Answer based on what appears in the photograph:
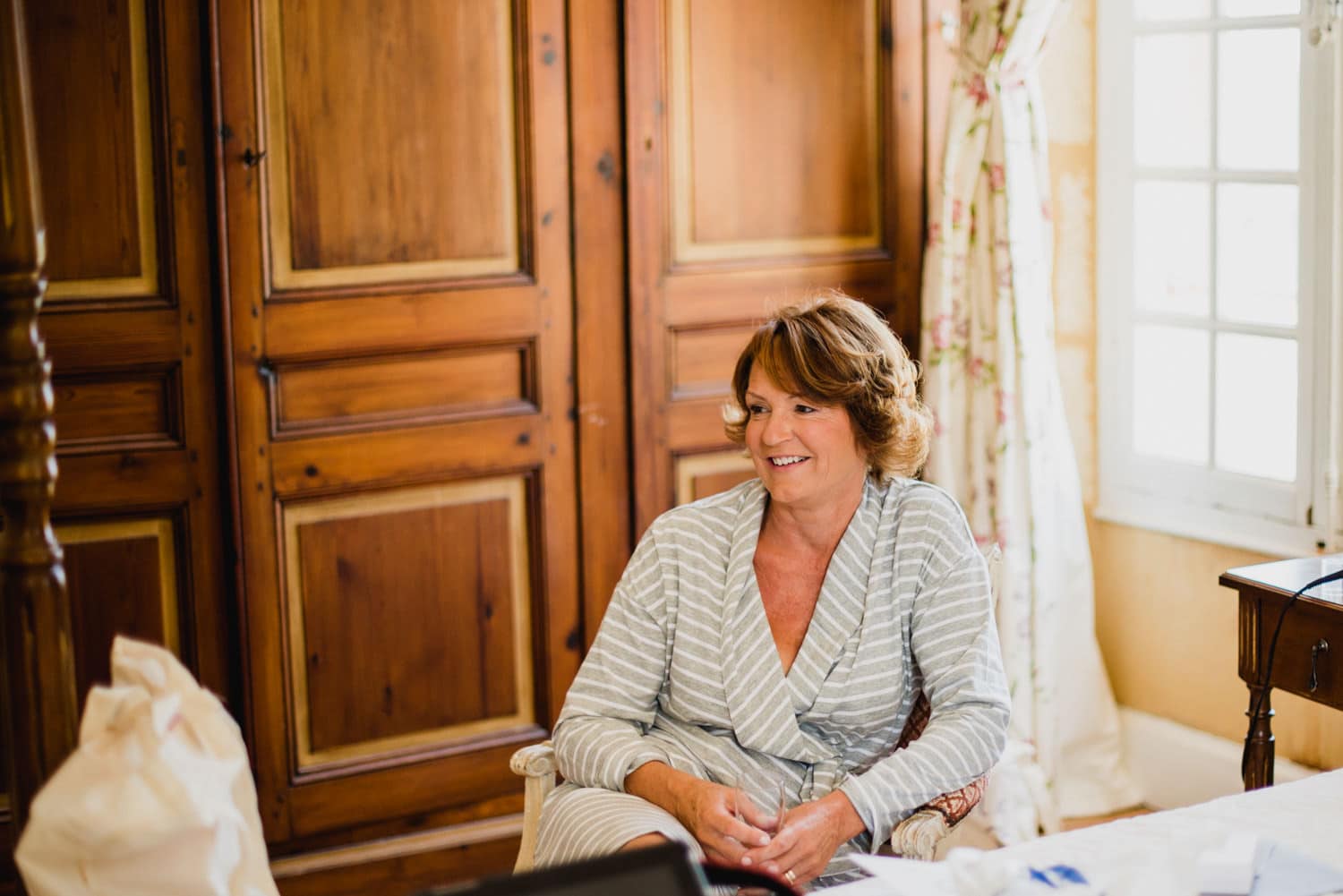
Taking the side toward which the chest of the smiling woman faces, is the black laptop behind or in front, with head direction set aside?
in front

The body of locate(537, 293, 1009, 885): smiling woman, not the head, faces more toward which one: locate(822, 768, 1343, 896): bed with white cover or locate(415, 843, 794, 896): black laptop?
the black laptop

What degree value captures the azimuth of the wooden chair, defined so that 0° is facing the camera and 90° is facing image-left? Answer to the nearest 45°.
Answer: approximately 45°

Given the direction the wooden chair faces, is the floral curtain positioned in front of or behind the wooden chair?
behind

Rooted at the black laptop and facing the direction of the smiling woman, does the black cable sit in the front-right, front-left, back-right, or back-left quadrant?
front-right

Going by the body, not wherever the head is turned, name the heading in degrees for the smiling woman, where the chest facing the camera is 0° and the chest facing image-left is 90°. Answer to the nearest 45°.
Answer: approximately 45°

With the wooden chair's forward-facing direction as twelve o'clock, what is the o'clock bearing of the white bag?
The white bag is roughly at 12 o'clock from the wooden chair.

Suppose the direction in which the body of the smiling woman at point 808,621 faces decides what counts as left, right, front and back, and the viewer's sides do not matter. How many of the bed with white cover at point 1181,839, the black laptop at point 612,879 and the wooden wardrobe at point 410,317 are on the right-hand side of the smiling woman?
1

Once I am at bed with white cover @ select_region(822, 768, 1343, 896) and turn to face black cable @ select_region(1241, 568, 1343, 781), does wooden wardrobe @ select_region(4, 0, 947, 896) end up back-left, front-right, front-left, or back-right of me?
front-left
